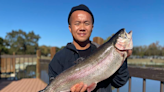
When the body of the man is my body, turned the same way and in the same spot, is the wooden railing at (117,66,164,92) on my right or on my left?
on my left

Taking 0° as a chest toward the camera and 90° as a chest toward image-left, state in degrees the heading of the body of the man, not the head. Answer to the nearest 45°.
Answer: approximately 0°
